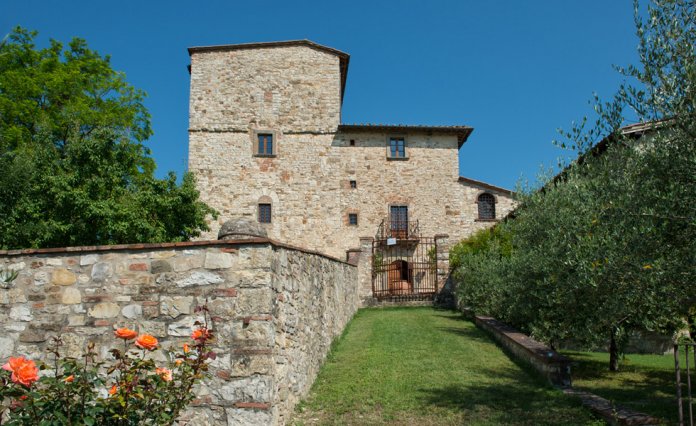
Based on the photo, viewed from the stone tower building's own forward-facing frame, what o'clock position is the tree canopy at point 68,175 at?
The tree canopy is roughly at 1 o'clock from the stone tower building.

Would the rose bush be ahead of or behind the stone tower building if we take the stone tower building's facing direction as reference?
ahead

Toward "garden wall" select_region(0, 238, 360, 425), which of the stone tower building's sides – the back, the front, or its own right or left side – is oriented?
front

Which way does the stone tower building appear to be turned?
toward the camera

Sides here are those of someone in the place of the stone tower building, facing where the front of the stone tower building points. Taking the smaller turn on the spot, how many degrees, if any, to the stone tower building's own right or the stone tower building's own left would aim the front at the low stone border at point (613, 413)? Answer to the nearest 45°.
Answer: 0° — it already faces it

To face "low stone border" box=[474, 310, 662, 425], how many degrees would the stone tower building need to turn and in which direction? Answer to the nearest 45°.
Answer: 0° — it already faces it
